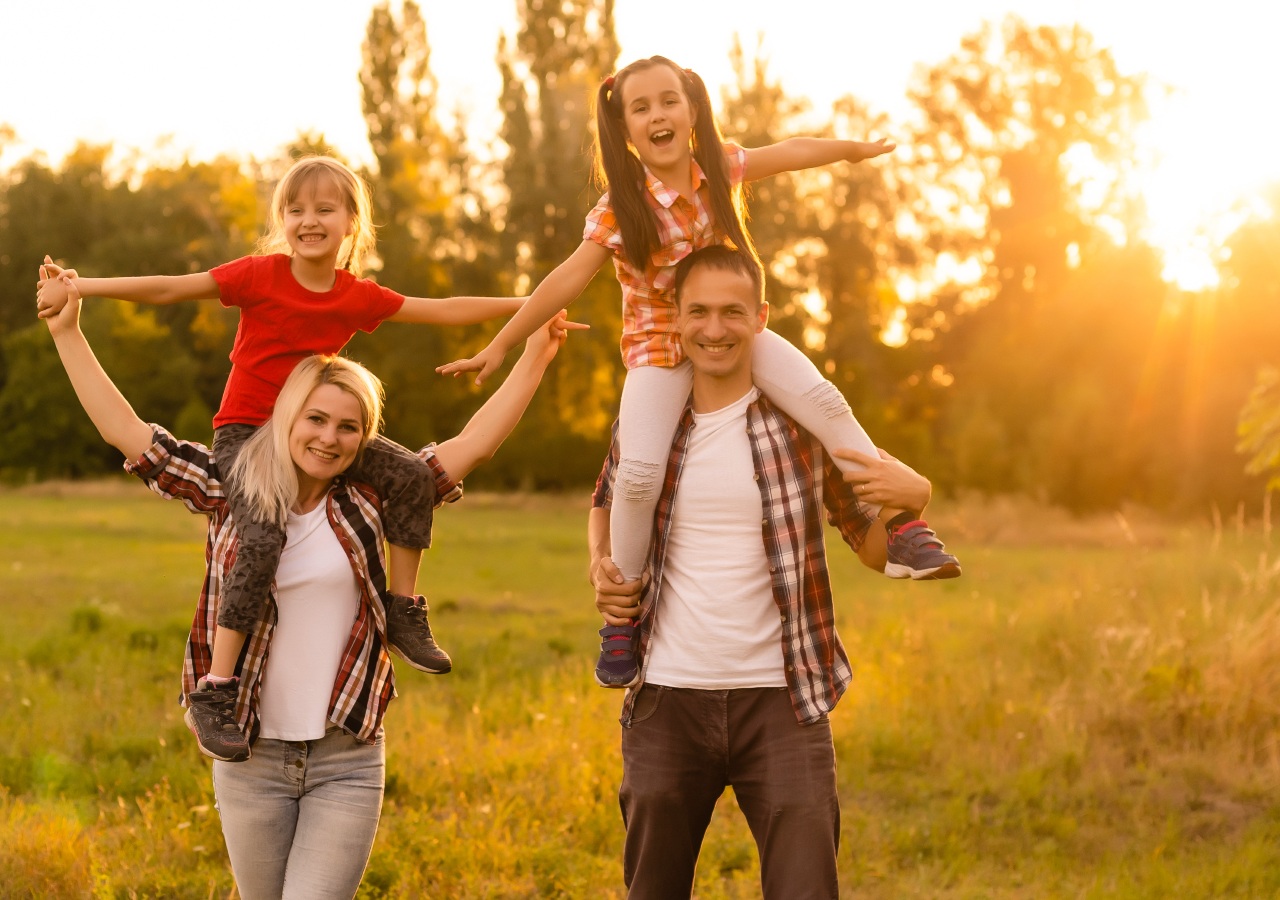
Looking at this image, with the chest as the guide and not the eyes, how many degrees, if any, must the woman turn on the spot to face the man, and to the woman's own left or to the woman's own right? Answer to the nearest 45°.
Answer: approximately 90° to the woman's own left

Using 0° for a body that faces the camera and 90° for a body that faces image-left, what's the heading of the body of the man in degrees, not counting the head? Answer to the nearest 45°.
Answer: approximately 0°

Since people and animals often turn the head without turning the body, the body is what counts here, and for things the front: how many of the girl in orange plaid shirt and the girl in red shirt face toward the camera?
2

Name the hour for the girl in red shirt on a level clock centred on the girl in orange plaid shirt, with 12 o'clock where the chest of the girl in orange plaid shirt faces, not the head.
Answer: The girl in red shirt is roughly at 3 o'clock from the girl in orange plaid shirt.

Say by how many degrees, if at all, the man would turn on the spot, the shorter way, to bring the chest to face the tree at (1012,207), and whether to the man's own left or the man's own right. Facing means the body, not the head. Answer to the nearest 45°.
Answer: approximately 180°

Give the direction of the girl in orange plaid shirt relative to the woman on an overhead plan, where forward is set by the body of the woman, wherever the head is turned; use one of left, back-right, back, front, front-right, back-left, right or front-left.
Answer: left

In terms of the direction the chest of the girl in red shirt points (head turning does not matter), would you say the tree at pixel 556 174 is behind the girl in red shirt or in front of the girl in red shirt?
behind

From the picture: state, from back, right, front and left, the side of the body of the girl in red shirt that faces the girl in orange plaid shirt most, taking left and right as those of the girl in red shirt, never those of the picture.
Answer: left

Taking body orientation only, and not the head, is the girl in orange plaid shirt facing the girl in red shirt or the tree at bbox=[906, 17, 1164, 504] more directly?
the girl in red shirt
